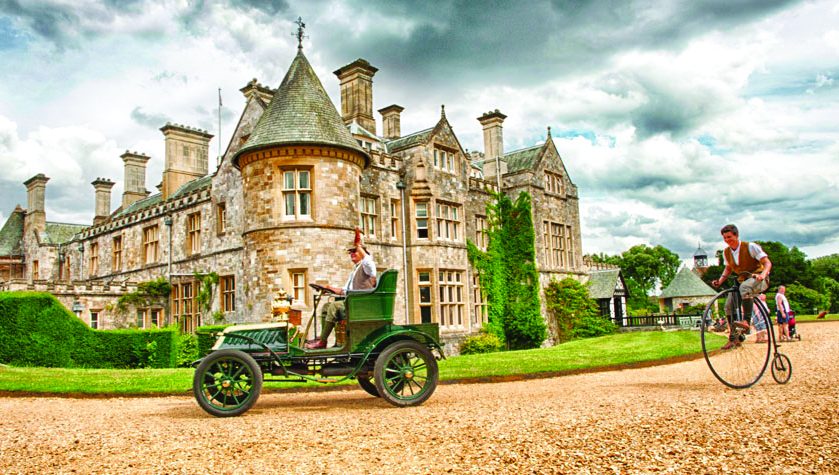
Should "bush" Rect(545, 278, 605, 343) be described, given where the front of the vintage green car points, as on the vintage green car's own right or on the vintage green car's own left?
on the vintage green car's own right

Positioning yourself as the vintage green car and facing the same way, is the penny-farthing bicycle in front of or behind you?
behind

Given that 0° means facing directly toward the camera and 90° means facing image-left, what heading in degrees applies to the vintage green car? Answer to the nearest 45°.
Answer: approximately 90°

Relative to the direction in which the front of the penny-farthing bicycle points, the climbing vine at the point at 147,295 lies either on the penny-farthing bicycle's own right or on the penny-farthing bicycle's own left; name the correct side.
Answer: on the penny-farthing bicycle's own right

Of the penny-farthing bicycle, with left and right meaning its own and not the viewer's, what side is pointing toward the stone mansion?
right

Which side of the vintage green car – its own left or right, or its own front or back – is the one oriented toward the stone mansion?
right

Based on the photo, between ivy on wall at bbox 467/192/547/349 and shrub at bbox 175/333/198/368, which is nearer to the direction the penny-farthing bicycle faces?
the shrub

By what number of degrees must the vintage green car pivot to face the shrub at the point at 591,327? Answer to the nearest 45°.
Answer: approximately 135° to its right

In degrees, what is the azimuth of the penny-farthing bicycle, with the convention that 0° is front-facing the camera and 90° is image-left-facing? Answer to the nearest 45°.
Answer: approximately 45°

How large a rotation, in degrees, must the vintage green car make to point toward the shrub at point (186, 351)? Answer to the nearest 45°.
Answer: approximately 90° to its right
